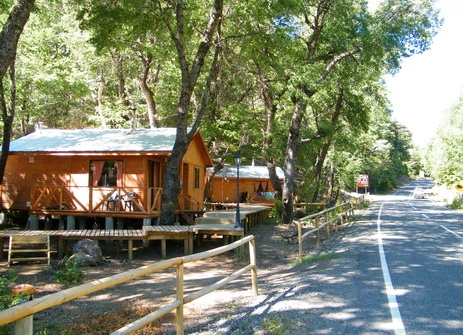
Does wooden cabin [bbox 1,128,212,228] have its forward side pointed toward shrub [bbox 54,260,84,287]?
yes

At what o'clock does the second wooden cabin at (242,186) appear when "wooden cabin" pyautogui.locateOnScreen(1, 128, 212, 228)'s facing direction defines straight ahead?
The second wooden cabin is roughly at 7 o'clock from the wooden cabin.

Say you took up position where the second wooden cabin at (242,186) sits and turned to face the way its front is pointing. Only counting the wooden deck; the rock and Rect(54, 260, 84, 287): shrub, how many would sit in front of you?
3

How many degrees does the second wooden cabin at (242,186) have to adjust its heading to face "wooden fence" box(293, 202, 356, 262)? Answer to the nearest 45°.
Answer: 0° — it already faces it

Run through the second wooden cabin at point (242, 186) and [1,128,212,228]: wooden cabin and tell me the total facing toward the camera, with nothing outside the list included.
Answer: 2

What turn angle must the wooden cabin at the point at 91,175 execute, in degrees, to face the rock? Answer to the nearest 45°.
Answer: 0° — it already faces it

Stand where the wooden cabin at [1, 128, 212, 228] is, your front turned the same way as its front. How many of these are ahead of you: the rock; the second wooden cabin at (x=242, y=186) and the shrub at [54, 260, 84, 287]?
2

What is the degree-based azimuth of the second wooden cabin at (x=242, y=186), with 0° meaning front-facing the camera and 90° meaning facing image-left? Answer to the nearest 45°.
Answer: approximately 0°

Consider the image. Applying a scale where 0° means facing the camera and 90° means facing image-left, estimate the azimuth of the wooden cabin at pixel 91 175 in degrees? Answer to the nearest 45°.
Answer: approximately 0°

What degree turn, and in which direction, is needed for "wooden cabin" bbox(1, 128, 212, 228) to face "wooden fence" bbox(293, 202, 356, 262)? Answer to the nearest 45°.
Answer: approximately 45° to its left
